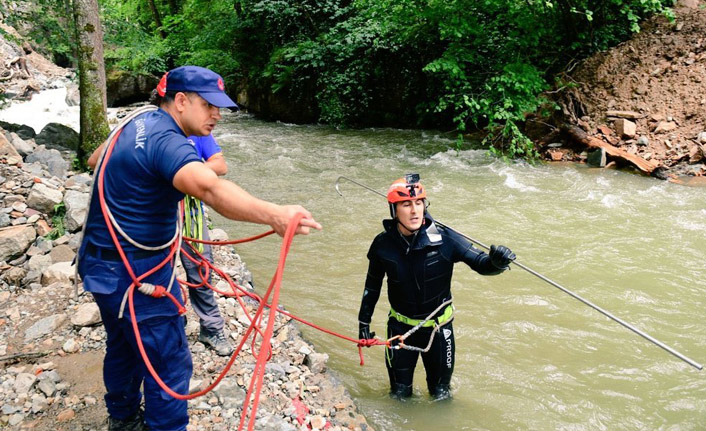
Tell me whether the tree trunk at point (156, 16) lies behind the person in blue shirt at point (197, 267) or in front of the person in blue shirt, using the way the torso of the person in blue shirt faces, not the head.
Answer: behind

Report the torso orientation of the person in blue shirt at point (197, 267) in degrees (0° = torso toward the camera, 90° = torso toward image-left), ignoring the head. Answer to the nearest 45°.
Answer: approximately 315°

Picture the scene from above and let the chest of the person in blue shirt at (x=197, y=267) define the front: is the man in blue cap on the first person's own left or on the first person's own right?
on the first person's own right

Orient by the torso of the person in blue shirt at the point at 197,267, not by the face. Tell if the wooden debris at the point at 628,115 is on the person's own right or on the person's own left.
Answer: on the person's own left

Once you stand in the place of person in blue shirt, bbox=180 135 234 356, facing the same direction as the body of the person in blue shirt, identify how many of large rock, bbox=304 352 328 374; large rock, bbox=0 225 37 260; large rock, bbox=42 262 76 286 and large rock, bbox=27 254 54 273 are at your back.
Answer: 3

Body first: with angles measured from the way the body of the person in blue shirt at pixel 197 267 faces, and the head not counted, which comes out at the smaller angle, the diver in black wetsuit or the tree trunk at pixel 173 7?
the diver in black wetsuit

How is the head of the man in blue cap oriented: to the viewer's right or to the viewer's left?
to the viewer's right

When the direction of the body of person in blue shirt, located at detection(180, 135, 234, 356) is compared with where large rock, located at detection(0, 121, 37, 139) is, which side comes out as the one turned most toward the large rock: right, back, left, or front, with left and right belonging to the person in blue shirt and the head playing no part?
back

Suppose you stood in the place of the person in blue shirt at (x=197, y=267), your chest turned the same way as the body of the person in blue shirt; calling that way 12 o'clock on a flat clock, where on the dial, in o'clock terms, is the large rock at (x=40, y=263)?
The large rock is roughly at 6 o'clock from the person in blue shirt.

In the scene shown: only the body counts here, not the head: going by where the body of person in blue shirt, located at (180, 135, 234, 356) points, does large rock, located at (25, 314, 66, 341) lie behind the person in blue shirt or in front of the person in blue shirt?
behind
